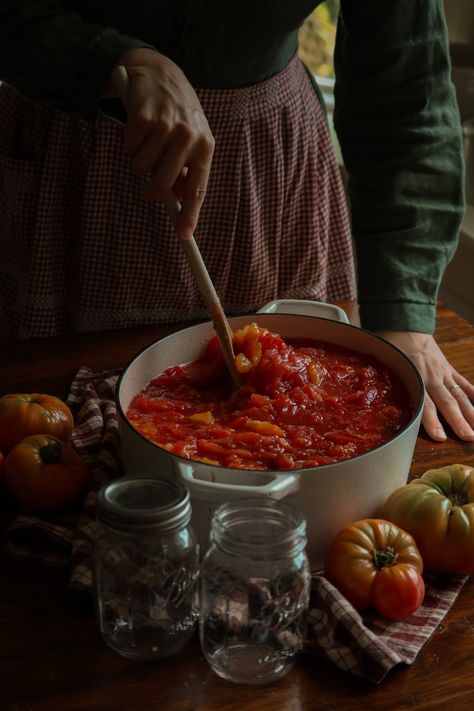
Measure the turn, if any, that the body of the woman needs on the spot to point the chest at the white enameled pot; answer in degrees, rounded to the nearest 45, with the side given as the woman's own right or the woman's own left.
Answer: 0° — they already face it

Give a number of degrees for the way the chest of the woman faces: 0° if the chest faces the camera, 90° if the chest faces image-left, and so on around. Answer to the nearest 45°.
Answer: approximately 0°

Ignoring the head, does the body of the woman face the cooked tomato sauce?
yes

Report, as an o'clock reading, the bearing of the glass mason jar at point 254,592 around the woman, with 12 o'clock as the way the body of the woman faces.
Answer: The glass mason jar is roughly at 12 o'clock from the woman.

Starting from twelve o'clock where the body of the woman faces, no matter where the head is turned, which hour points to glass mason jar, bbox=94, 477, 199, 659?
The glass mason jar is roughly at 12 o'clock from the woman.

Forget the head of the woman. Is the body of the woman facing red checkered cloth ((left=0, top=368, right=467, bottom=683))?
yes
